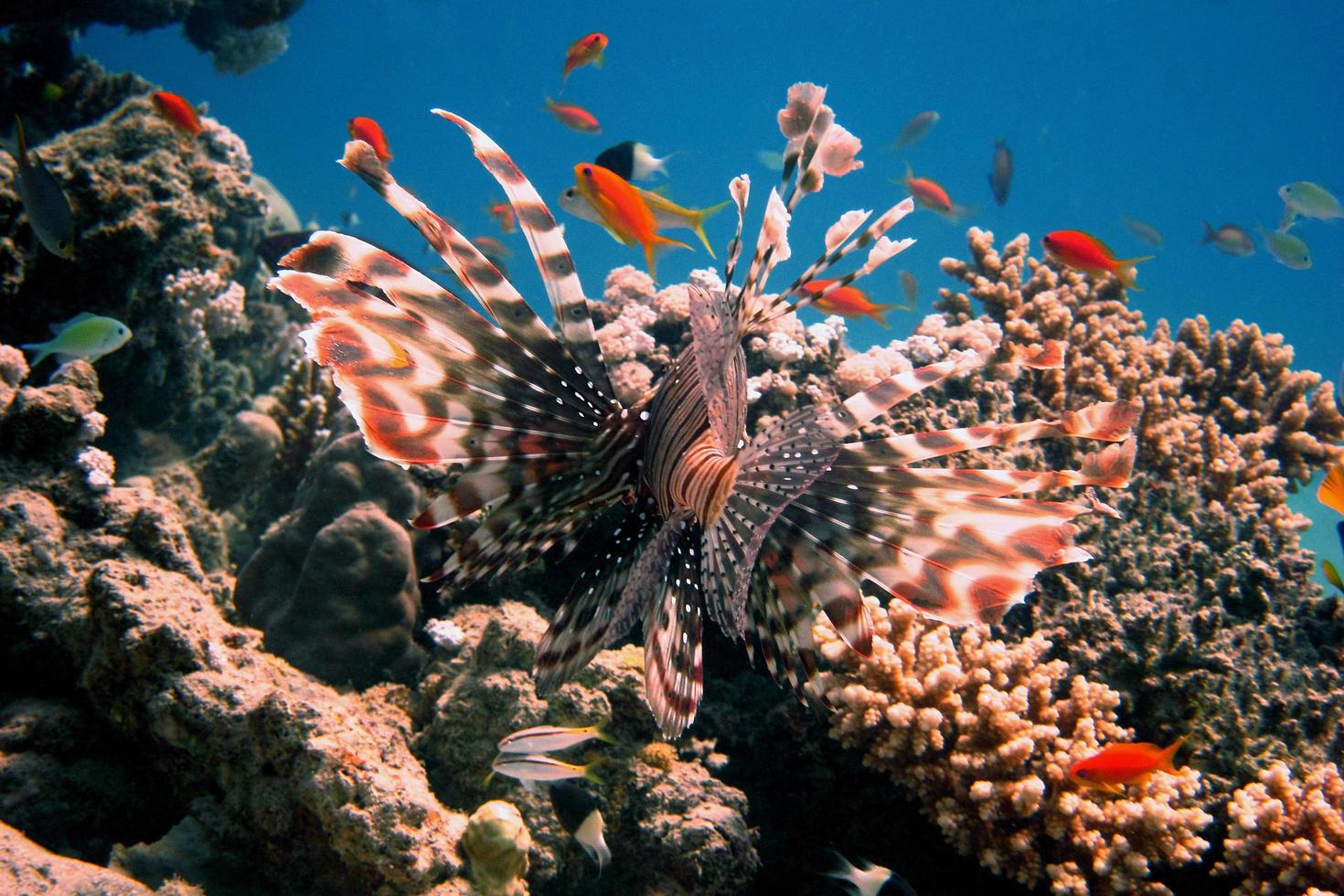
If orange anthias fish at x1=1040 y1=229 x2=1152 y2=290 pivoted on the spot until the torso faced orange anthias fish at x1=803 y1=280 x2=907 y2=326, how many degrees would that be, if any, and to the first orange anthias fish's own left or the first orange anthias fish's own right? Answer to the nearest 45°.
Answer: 0° — it already faces it

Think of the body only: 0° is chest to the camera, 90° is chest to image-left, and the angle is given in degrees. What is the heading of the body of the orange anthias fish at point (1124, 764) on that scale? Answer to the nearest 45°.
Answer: approximately 90°

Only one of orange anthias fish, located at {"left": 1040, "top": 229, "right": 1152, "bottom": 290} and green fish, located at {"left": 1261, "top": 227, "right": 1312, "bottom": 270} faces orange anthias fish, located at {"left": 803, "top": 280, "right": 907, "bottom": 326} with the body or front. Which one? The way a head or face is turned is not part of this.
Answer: orange anthias fish, located at {"left": 1040, "top": 229, "right": 1152, "bottom": 290}

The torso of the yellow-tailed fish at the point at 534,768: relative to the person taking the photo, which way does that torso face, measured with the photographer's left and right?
facing to the left of the viewer

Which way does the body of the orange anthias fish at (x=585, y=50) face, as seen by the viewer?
to the viewer's right

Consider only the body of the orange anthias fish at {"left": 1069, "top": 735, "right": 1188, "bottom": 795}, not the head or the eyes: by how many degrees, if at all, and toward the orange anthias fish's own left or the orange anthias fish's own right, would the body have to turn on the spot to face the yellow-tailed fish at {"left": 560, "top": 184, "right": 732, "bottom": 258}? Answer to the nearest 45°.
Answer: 0° — it already faces it

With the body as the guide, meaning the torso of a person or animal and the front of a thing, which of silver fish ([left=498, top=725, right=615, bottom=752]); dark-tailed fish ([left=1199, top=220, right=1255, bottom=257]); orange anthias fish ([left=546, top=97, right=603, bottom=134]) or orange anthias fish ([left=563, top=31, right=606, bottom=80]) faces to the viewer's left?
the silver fish

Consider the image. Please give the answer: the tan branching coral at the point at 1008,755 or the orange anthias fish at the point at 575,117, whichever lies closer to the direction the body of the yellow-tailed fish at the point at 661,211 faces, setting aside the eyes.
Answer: the orange anthias fish
